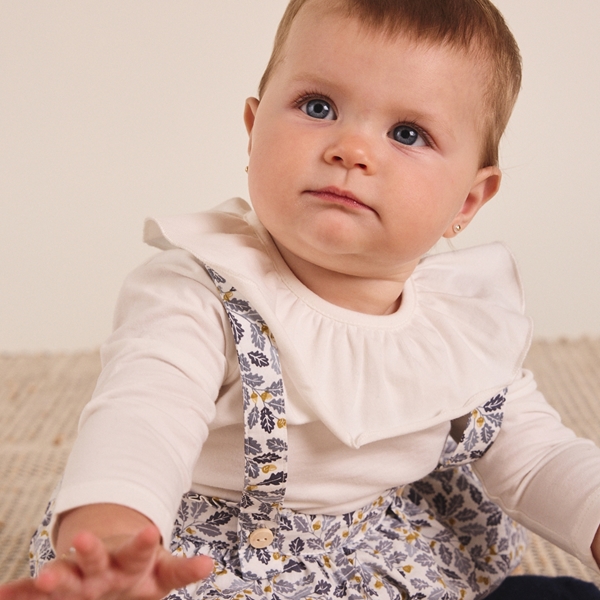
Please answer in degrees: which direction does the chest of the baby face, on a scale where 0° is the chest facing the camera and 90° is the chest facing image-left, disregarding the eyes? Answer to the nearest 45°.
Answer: approximately 0°
